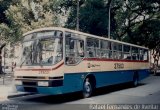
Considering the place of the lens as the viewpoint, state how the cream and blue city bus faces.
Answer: facing the viewer and to the left of the viewer

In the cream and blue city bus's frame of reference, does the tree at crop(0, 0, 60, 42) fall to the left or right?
on its right
